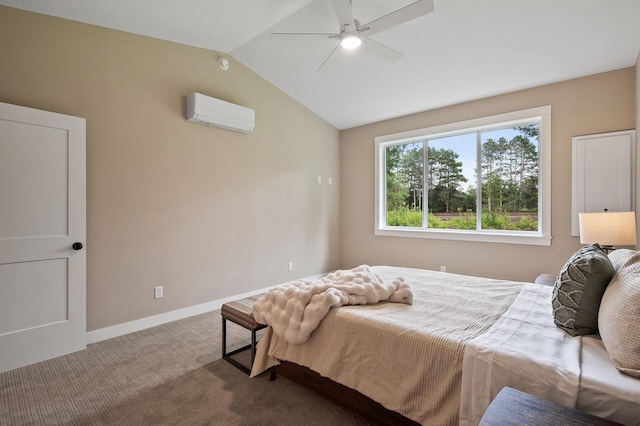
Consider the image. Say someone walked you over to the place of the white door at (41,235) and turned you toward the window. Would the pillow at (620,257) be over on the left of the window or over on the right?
right

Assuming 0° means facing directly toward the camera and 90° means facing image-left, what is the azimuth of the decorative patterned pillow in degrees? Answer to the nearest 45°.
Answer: approximately 90°

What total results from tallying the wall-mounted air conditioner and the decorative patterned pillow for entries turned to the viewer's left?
1

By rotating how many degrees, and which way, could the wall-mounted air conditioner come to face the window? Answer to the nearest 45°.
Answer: approximately 45° to its left

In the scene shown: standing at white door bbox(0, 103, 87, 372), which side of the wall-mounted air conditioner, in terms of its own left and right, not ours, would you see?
right

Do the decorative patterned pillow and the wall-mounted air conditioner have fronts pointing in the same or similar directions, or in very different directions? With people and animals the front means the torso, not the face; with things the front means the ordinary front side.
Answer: very different directions

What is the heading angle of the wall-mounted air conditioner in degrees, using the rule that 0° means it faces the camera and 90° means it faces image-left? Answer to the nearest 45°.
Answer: approximately 315°

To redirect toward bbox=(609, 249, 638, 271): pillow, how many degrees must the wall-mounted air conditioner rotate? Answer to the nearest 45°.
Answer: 0° — it already faces it

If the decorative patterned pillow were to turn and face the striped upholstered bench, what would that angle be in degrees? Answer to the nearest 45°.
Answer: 0° — it already faces it
